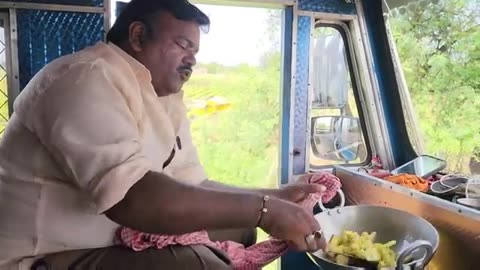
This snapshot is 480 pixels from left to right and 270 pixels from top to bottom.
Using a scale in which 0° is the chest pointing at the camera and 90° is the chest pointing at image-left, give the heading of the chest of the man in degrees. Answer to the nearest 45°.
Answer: approximately 270°

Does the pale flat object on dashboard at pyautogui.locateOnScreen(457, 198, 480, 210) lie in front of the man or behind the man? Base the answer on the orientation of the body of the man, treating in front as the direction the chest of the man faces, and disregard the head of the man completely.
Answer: in front

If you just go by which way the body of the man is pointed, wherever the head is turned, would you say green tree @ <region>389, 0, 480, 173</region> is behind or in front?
in front

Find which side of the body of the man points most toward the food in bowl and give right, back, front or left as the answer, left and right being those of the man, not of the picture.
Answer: front

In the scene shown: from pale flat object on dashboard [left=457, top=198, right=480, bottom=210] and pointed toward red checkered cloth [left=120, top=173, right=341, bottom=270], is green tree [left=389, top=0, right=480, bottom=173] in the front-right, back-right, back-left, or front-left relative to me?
back-right

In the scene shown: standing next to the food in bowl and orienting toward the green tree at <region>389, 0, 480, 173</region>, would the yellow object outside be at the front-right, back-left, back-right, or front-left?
front-left

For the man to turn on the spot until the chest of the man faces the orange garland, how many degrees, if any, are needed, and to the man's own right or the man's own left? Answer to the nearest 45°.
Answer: approximately 45° to the man's own left

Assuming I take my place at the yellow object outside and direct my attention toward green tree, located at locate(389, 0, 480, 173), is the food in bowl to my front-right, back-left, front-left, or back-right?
front-right
